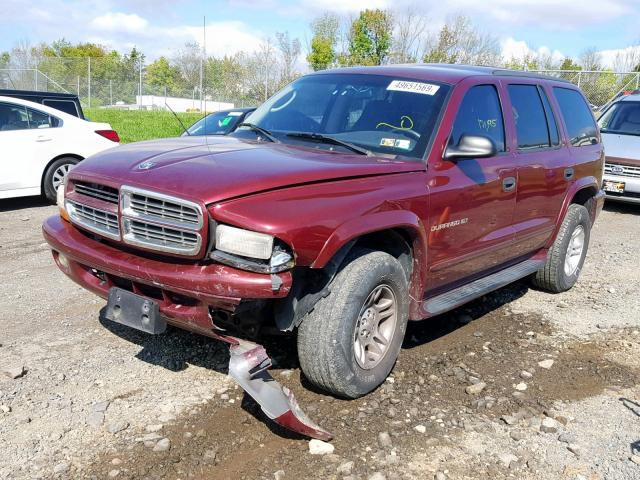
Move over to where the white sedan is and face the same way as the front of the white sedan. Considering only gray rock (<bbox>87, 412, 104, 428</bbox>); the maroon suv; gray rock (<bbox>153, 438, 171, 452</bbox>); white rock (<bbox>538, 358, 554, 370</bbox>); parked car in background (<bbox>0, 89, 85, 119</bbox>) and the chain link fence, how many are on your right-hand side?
2

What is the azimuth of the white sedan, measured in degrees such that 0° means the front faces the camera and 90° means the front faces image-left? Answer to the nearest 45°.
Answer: approximately 90°

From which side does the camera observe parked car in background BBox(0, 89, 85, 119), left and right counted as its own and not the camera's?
left

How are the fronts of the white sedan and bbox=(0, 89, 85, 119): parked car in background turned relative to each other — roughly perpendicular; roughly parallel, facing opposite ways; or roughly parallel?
roughly parallel

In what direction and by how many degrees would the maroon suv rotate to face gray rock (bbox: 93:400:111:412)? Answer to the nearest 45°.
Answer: approximately 45° to its right

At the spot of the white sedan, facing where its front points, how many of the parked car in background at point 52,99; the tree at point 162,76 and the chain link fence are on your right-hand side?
3

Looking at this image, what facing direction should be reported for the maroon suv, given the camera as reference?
facing the viewer and to the left of the viewer

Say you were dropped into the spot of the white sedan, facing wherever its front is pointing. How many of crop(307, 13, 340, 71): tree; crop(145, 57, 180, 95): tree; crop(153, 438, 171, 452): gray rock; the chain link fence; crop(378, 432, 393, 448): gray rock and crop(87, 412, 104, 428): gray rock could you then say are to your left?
3

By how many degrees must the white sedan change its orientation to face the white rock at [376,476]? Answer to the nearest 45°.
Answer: approximately 90° to its left

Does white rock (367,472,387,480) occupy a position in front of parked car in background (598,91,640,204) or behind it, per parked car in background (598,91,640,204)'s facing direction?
in front

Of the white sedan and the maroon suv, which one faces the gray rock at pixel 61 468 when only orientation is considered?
the maroon suv
